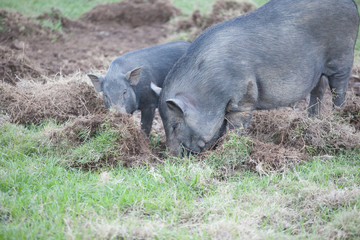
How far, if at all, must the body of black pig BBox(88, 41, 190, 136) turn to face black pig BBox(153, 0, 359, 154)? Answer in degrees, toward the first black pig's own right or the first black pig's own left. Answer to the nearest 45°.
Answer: approximately 90° to the first black pig's own left

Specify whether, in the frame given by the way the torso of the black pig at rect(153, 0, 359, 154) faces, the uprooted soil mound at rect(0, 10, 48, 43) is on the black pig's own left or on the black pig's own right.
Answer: on the black pig's own right

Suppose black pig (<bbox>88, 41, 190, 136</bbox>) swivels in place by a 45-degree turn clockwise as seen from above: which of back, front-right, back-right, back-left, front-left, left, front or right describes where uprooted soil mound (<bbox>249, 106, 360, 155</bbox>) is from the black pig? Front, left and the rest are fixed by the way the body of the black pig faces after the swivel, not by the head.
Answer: back-left

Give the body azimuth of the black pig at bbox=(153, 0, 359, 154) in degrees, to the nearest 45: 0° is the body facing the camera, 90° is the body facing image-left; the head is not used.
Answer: approximately 45°

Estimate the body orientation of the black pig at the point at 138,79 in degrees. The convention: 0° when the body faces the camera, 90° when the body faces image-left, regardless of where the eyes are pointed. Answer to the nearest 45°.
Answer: approximately 45°

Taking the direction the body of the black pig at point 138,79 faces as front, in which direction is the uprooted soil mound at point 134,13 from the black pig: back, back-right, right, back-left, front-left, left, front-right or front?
back-right

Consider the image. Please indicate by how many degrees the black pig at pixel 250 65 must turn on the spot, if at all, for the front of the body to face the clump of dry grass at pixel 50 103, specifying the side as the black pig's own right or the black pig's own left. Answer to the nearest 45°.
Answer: approximately 45° to the black pig's own right

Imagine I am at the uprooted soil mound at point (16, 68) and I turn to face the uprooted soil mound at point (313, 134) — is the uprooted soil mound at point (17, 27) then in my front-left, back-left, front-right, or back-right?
back-left

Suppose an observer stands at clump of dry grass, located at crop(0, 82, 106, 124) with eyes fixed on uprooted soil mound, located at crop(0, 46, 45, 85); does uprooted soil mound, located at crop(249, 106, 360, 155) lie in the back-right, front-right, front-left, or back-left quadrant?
back-right
